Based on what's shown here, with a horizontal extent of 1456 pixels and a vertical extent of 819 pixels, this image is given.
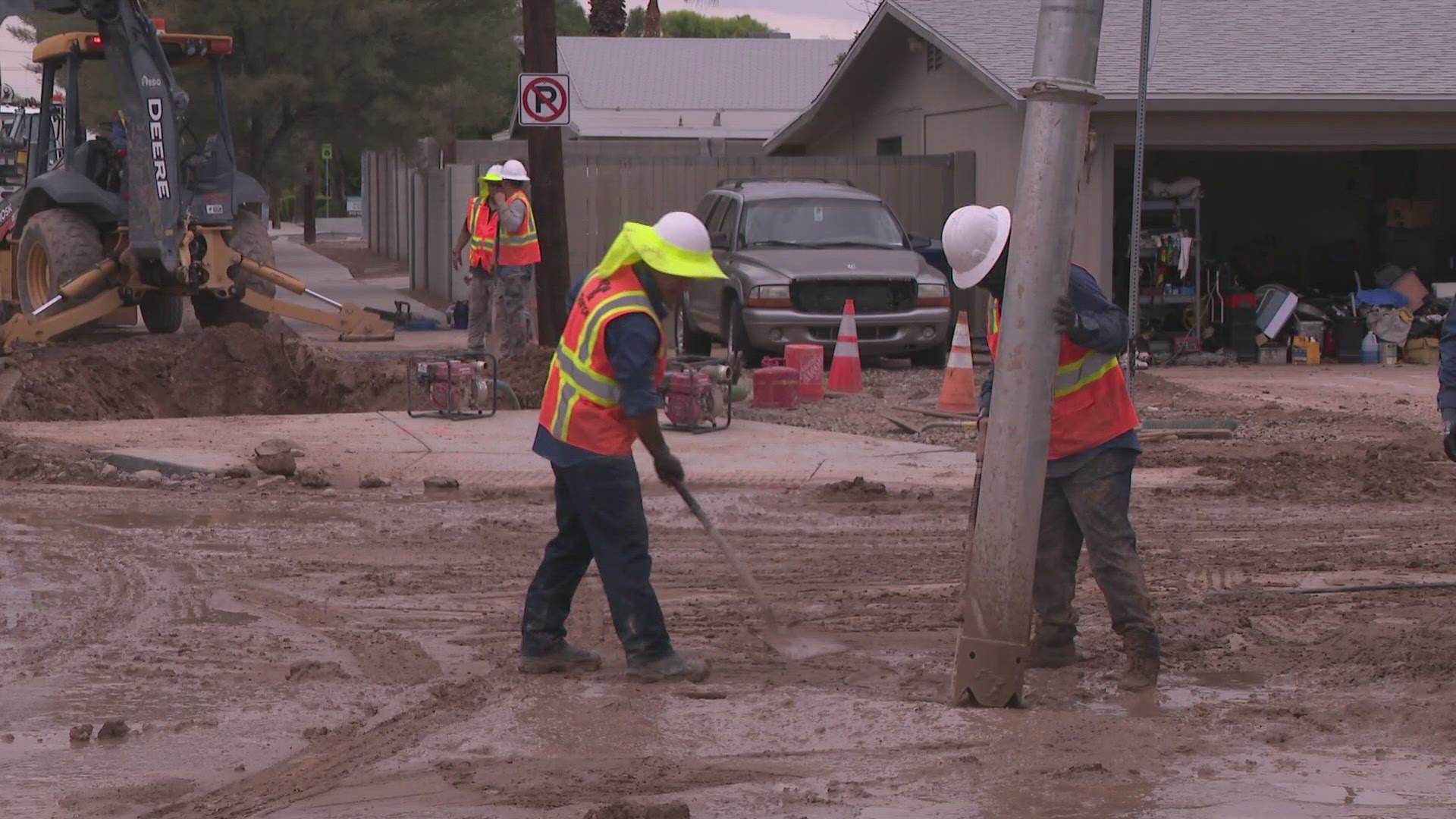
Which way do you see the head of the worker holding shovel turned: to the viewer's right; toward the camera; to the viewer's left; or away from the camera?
to the viewer's right

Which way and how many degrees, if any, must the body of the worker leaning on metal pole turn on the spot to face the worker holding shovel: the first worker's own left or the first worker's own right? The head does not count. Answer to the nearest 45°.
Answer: approximately 45° to the first worker's own right

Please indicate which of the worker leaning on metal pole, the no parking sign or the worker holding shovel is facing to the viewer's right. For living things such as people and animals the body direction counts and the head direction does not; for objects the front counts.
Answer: the worker holding shovel

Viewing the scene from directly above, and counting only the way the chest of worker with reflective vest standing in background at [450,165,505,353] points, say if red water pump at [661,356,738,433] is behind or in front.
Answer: in front

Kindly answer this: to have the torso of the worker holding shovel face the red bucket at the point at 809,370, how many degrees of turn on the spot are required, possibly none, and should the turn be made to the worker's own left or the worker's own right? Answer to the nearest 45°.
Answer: approximately 90° to the worker's own left

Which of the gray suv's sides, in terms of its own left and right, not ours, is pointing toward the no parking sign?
right

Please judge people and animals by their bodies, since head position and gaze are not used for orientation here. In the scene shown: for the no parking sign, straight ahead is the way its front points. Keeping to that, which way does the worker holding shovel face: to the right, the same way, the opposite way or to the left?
to the left

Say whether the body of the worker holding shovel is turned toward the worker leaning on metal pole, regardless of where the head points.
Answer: yes

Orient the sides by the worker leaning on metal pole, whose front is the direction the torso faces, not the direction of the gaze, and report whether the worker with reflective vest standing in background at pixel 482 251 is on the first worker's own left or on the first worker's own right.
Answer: on the first worker's own right

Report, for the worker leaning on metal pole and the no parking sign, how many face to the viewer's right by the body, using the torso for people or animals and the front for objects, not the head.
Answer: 0
